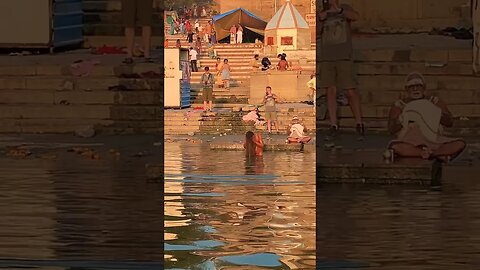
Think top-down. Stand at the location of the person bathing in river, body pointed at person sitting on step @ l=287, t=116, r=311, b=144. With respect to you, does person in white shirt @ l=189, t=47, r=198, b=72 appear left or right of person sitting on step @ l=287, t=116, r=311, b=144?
left

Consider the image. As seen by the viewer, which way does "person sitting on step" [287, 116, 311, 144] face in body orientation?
toward the camera
